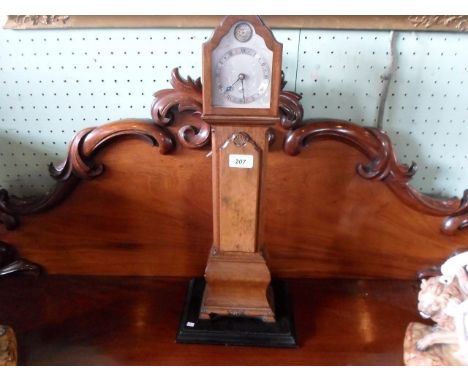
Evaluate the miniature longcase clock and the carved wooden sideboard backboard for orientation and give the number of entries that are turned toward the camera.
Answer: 2

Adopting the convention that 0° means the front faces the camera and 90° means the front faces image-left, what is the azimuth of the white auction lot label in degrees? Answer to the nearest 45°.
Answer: approximately 0°
